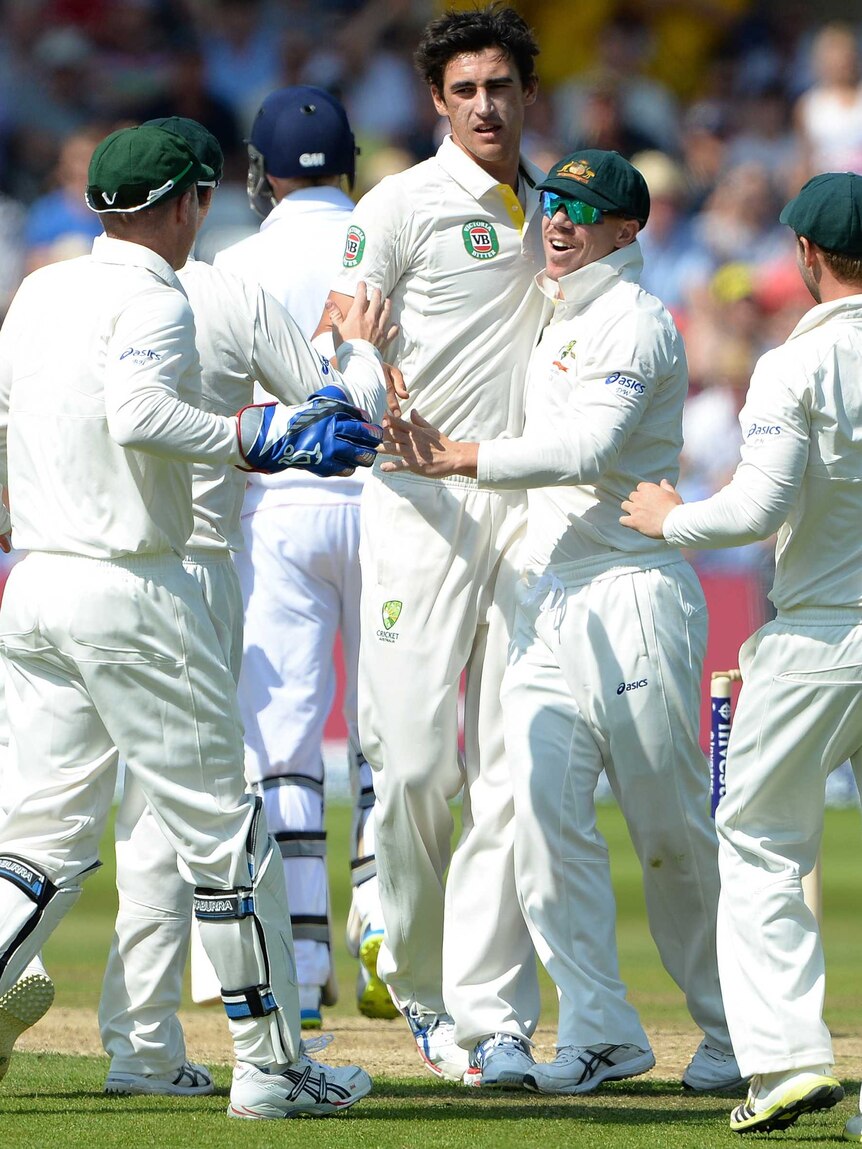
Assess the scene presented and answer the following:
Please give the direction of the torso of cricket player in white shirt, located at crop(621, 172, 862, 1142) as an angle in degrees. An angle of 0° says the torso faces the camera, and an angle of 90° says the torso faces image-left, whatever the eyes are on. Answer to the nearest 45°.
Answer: approximately 135°

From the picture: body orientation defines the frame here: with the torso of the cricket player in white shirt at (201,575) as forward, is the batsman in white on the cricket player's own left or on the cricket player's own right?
on the cricket player's own left

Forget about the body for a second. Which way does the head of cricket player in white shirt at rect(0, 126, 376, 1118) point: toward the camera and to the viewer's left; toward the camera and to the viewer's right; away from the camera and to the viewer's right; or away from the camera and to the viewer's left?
away from the camera and to the viewer's right

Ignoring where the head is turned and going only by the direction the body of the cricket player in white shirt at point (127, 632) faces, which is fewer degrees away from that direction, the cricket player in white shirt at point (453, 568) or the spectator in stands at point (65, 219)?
the cricket player in white shirt

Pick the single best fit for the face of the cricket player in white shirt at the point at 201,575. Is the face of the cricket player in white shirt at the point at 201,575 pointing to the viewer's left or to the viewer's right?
to the viewer's right

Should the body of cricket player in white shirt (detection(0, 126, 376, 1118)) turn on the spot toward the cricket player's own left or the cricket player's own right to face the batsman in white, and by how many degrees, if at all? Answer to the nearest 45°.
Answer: approximately 45° to the cricket player's own left

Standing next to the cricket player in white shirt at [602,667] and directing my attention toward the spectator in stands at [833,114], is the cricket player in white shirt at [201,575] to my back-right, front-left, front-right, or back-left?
back-left

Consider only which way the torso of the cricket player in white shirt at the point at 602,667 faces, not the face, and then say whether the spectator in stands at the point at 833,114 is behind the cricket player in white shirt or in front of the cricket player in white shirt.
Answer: behind

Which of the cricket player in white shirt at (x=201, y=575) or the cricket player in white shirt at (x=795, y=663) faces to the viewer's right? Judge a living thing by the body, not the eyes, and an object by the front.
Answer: the cricket player in white shirt at (x=201, y=575)
